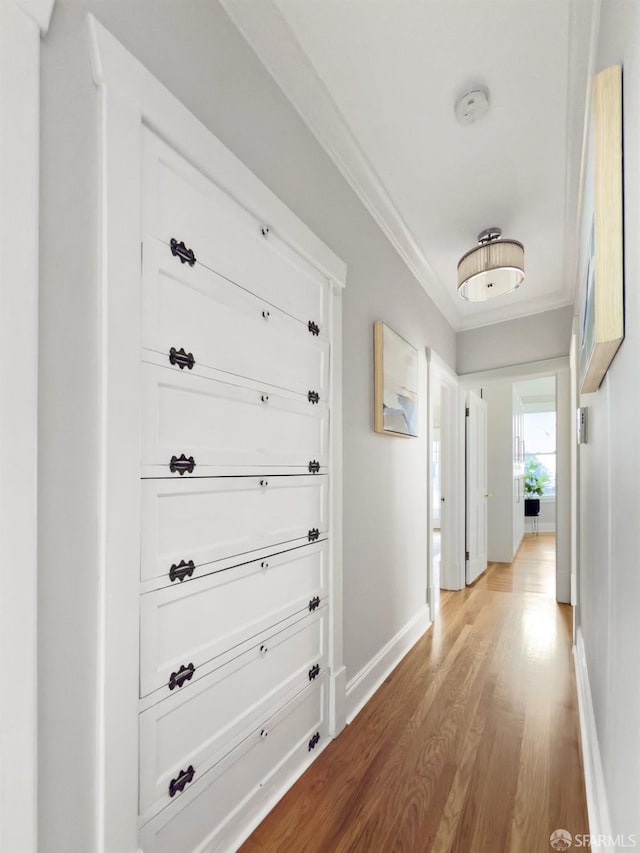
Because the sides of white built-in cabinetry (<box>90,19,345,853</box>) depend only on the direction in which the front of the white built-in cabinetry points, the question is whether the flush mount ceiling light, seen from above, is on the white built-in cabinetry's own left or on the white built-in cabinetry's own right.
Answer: on the white built-in cabinetry's own left

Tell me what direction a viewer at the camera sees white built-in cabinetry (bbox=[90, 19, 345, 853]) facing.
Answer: facing the viewer and to the right of the viewer

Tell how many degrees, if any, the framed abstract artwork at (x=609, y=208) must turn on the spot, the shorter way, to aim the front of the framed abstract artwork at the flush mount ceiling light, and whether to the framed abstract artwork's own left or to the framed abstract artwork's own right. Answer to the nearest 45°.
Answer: approximately 90° to the framed abstract artwork's own right

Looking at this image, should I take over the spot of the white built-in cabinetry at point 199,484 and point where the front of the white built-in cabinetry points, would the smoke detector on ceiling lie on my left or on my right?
on my left

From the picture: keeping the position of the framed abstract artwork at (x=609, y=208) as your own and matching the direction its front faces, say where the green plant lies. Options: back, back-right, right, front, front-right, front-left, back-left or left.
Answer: right

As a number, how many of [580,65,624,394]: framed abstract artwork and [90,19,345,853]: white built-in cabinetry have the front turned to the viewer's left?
1

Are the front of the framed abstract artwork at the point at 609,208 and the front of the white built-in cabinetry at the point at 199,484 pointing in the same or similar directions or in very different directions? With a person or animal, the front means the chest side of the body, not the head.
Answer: very different directions

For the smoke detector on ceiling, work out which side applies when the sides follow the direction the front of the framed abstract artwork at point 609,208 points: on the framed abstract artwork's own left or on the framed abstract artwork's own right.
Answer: on the framed abstract artwork's own right

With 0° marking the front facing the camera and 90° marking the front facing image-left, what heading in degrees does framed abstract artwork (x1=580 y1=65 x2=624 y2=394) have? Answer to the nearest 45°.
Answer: approximately 90°
